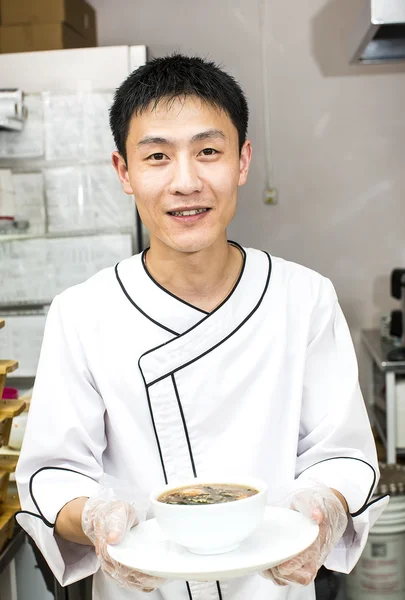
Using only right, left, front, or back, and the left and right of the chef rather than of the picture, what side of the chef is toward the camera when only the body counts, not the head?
front

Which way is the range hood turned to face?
toward the camera

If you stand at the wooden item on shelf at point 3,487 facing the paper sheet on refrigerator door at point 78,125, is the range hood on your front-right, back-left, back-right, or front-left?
front-right

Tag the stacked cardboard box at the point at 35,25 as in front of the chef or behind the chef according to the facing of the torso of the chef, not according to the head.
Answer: behind

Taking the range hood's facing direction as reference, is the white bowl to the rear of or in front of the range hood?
in front

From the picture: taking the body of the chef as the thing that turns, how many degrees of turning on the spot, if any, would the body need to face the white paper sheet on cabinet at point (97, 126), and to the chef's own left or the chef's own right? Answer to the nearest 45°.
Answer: approximately 180°

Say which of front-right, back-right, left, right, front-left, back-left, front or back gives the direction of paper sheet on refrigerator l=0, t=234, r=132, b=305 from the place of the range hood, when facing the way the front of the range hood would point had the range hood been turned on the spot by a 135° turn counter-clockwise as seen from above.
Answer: back-left

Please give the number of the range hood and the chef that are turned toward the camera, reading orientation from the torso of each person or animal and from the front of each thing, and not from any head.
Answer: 2

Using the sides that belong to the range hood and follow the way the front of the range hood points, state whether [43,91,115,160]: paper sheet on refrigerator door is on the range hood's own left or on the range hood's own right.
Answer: on the range hood's own right
